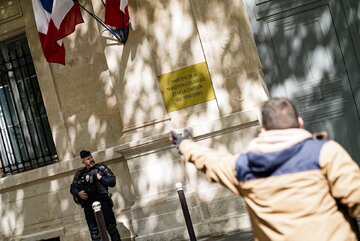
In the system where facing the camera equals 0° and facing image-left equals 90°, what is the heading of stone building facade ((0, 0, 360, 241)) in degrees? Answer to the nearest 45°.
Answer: approximately 0°

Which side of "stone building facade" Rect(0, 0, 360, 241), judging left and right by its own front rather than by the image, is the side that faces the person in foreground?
front

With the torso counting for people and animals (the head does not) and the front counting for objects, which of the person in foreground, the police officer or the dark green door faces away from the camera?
the person in foreground

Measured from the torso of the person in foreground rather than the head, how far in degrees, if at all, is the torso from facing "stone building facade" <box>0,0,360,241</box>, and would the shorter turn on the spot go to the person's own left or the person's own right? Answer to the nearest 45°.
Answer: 0° — they already face it

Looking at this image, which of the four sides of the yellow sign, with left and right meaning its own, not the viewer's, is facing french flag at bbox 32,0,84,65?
right

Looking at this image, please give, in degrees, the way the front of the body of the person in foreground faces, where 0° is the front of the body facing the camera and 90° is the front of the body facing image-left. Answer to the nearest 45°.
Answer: approximately 180°

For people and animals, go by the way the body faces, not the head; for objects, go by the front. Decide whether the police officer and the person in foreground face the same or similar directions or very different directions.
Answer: very different directions

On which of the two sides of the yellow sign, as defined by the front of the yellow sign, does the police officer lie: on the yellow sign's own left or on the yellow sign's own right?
on the yellow sign's own right
